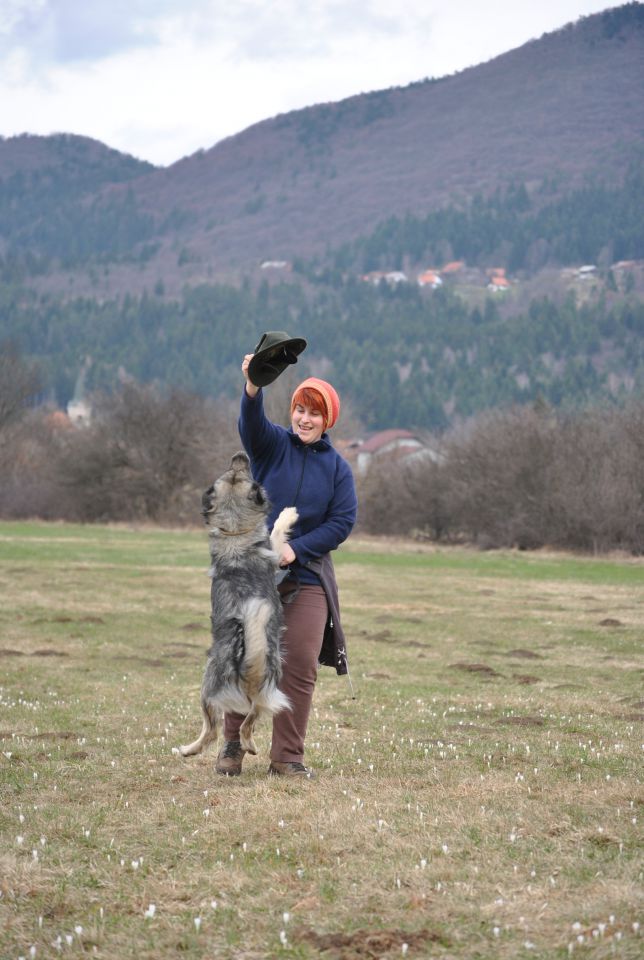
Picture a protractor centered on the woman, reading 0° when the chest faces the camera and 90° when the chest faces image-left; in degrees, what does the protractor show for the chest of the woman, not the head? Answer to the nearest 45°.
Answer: approximately 45°
